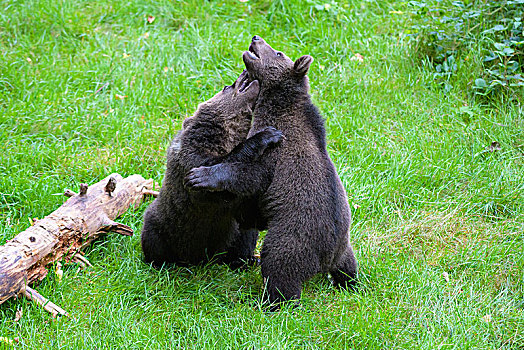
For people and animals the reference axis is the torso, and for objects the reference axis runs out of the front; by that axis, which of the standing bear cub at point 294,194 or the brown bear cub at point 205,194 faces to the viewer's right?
the brown bear cub

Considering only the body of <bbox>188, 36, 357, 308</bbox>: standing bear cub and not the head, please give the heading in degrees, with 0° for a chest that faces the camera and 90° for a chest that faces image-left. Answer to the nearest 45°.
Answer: approximately 90°

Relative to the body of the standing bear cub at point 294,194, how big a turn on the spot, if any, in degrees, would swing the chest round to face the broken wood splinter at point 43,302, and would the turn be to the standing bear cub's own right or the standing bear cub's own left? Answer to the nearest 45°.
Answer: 0° — it already faces it

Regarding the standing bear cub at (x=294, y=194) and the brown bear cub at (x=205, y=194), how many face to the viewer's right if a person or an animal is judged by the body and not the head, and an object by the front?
1

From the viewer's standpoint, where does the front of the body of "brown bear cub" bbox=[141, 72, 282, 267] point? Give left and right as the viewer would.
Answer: facing to the right of the viewer

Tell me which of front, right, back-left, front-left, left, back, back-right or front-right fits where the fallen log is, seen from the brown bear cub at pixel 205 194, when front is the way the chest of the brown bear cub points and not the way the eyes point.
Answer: back

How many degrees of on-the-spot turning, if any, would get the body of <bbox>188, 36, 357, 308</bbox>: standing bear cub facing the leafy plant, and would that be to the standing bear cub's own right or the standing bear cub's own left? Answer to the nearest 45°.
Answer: approximately 135° to the standing bear cub's own right

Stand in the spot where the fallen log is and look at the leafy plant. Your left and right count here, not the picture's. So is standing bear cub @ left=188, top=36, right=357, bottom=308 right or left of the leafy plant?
right

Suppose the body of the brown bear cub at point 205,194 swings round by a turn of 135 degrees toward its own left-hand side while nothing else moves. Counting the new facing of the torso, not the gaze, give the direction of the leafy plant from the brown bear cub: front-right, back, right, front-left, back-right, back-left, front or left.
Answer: right

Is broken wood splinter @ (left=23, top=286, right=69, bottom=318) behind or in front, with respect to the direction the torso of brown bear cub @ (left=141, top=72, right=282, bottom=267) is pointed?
behind

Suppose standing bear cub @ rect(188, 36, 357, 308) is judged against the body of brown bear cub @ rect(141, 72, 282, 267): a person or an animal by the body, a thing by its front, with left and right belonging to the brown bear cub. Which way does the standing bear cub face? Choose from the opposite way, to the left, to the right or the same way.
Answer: the opposite way

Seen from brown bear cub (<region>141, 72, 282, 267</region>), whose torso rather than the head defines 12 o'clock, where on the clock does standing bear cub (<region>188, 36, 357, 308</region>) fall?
The standing bear cub is roughly at 1 o'clock from the brown bear cub.
